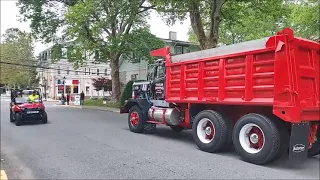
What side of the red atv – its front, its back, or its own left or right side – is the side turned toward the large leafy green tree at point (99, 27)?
back

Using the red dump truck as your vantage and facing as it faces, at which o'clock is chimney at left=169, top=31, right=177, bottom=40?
The chimney is roughly at 1 o'clock from the red dump truck.

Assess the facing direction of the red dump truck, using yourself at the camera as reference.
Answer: facing away from the viewer and to the left of the viewer

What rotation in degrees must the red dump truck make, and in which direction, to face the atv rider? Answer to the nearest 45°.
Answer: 0° — it already faces them

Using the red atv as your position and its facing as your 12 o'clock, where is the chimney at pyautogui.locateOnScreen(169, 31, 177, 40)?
The chimney is roughly at 9 o'clock from the red atv.

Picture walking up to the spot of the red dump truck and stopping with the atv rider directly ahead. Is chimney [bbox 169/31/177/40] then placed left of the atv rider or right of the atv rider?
right
